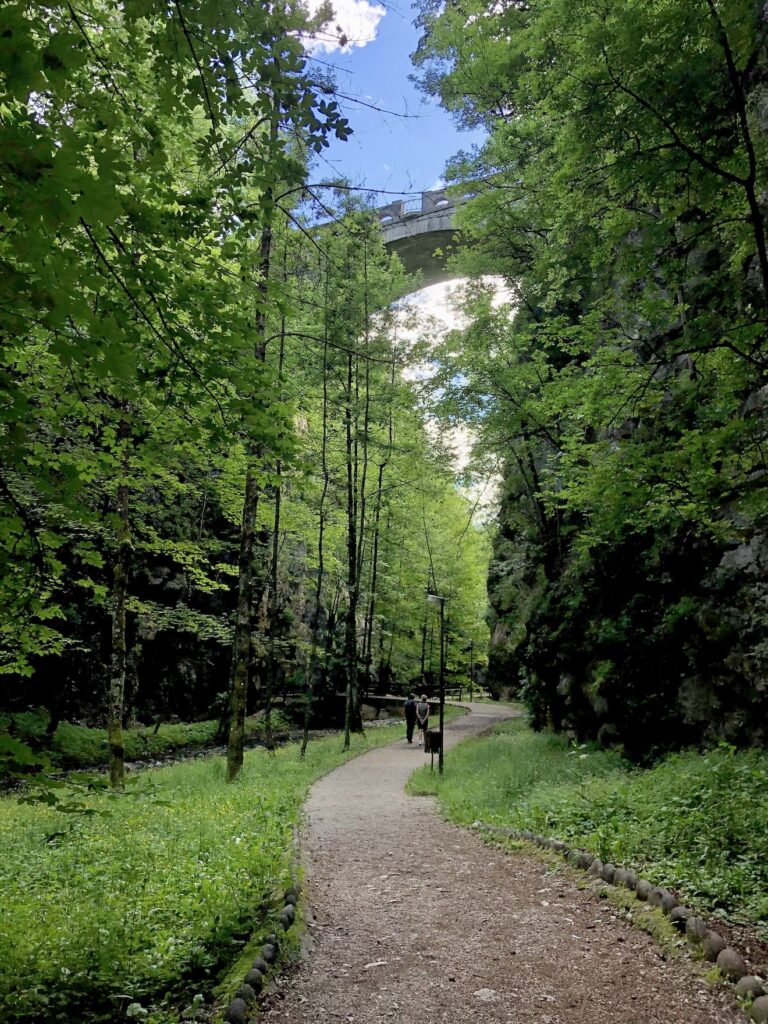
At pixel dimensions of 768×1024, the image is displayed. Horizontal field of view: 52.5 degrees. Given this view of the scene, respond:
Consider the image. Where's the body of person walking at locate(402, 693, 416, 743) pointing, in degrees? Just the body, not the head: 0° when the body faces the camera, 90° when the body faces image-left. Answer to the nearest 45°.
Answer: approximately 180°
